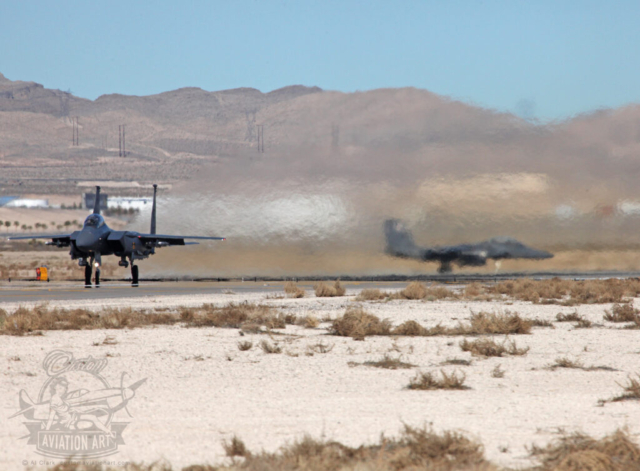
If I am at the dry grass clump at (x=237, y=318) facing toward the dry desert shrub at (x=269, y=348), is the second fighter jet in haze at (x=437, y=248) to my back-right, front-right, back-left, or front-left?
back-left

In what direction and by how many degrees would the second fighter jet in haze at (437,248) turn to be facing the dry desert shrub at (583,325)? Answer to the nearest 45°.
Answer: approximately 90° to its right

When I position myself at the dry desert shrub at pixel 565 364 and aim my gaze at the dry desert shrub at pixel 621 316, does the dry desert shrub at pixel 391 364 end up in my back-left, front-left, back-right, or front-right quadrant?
back-left

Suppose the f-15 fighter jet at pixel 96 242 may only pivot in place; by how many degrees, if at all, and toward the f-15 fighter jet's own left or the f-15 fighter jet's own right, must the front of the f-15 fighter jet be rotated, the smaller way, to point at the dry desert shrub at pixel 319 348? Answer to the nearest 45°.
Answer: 0° — it already faces it

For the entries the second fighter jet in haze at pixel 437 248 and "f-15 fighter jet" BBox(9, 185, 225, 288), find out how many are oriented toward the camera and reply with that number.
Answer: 1

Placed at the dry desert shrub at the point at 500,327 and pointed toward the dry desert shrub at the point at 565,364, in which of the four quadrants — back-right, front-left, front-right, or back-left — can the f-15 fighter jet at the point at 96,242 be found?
back-right

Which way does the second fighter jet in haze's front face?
to the viewer's right

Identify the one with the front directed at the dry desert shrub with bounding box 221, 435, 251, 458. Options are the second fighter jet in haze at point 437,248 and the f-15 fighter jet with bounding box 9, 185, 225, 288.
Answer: the f-15 fighter jet

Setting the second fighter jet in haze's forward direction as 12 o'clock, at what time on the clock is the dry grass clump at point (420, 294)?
The dry grass clump is roughly at 3 o'clock from the second fighter jet in haze.

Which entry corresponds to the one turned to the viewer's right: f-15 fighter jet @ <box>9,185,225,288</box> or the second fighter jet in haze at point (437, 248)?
the second fighter jet in haze

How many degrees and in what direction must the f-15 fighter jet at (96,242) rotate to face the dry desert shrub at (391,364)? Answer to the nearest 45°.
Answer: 0° — it already faces it
